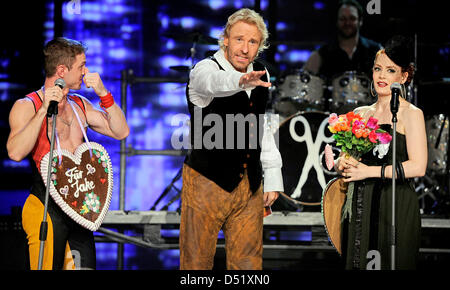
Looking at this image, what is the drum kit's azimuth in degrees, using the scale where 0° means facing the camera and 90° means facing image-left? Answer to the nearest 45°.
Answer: approximately 0°

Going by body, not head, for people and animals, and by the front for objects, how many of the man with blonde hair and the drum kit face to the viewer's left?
0

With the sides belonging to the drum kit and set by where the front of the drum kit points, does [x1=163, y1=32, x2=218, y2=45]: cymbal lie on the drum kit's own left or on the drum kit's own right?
on the drum kit's own right

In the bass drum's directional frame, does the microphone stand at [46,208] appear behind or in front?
in front

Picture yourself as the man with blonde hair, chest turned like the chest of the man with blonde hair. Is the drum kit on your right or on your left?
on your left

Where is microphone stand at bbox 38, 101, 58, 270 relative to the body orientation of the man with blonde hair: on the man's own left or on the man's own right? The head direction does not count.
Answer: on the man's own right

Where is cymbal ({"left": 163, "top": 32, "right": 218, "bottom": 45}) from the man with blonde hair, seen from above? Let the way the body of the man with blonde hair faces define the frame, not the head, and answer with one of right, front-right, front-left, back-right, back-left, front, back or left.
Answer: back-left

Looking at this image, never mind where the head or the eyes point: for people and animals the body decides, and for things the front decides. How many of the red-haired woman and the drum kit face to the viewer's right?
0
